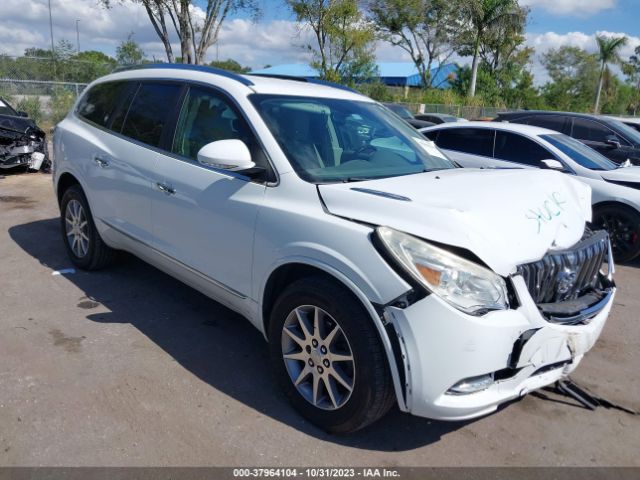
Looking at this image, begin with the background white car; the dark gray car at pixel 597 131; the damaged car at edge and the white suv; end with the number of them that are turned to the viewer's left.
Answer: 0

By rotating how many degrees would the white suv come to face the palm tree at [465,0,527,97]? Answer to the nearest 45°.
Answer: approximately 135° to its left

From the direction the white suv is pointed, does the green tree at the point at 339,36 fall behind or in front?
behind

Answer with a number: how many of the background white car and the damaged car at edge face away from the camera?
0

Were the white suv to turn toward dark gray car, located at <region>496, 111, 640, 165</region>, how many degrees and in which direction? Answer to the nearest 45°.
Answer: approximately 90° to its left

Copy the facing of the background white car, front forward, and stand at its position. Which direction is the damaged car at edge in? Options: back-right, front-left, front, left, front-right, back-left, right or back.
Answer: back-right

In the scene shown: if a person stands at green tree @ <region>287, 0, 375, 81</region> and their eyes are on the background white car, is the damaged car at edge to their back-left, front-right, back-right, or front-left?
front-right

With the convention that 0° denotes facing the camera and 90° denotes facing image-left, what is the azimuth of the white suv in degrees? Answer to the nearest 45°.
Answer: approximately 315°

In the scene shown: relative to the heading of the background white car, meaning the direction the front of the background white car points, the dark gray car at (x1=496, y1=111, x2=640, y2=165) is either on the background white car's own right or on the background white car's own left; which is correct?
on the background white car's own left

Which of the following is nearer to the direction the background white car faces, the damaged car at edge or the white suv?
the white suv

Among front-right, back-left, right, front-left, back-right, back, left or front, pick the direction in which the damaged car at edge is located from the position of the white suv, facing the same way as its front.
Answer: back

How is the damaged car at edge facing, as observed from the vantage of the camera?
facing the viewer and to the right of the viewer

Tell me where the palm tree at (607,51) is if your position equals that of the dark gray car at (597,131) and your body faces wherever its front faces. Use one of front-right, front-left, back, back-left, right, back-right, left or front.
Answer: back-left

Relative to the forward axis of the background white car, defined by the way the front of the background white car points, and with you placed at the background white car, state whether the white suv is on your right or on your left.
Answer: on your right

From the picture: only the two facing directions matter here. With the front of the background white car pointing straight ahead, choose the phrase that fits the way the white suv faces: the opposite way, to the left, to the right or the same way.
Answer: the same way

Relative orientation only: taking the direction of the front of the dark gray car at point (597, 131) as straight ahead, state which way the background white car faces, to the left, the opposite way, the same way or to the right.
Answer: the same way

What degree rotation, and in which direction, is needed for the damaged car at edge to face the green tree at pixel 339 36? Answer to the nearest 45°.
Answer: approximately 90° to its left
